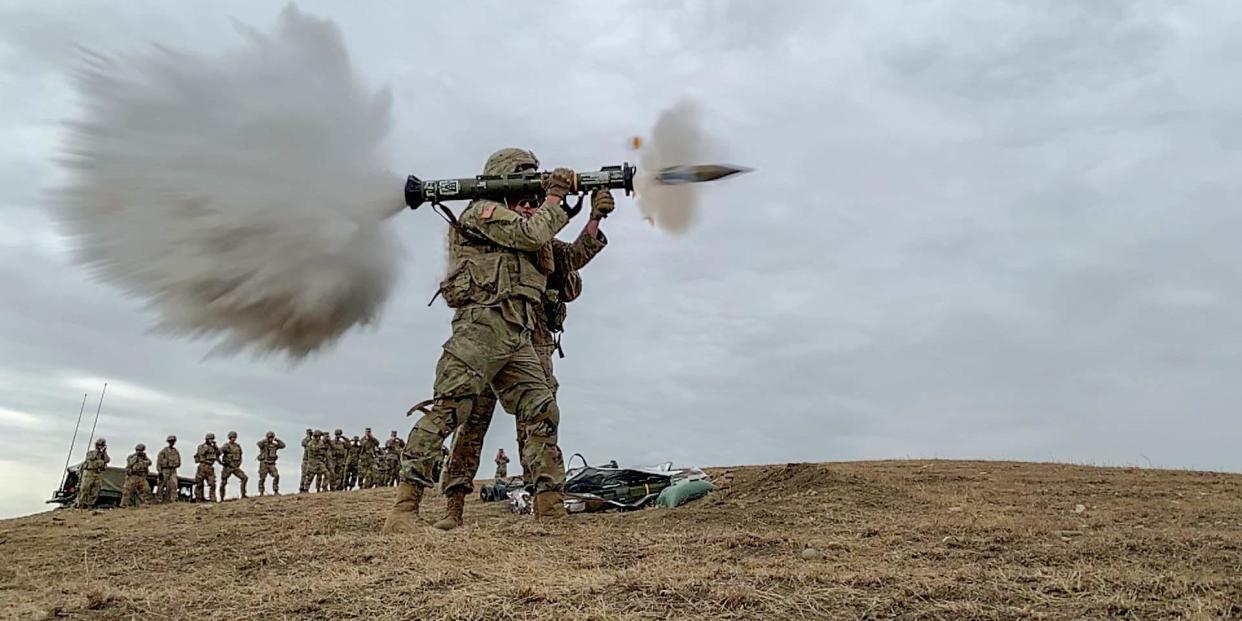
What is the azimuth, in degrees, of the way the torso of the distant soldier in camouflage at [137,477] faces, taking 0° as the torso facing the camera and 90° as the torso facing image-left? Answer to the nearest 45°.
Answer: approximately 0°

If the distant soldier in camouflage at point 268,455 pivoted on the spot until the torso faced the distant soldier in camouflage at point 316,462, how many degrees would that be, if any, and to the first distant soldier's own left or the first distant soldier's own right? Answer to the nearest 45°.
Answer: approximately 90° to the first distant soldier's own left

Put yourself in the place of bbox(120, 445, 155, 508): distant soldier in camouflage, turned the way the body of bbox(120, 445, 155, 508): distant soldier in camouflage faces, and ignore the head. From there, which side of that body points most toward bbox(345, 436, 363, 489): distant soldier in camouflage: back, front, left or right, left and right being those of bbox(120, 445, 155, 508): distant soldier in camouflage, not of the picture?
left

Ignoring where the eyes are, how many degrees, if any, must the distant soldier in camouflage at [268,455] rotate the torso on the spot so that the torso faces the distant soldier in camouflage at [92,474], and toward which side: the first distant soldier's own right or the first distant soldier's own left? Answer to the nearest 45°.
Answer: approximately 90° to the first distant soldier's own right

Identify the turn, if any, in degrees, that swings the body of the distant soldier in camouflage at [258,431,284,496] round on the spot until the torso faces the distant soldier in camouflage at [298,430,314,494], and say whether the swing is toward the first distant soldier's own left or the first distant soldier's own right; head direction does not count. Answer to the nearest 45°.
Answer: approximately 90° to the first distant soldier's own left

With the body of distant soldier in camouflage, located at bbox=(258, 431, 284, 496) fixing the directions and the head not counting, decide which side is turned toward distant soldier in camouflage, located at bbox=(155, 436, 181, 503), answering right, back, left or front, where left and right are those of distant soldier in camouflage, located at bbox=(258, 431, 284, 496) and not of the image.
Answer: right

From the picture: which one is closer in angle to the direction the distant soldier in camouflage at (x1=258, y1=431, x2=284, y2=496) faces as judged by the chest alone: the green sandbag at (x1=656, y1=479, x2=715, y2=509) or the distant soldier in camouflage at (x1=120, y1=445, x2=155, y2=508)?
the green sandbag

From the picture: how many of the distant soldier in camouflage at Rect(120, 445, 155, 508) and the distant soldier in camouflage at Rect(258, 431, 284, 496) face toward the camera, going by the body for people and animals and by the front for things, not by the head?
2

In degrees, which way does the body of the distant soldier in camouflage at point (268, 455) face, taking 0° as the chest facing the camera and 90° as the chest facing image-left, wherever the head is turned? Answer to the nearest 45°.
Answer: approximately 0°
